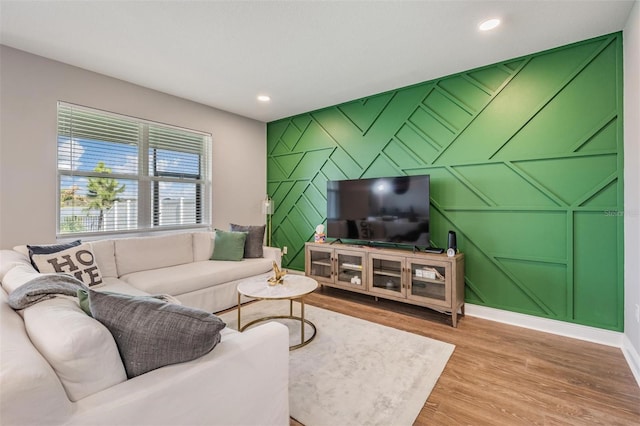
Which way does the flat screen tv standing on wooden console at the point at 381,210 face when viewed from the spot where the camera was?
facing the viewer and to the left of the viewer

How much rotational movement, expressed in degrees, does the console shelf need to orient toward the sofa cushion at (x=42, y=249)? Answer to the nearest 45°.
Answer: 0° — it already faces it

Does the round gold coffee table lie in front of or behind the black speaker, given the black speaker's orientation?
in front

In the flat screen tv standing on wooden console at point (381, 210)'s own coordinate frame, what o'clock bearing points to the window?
The window is roughly at 1 o'clock from the flat screen tv standing on wooden console.

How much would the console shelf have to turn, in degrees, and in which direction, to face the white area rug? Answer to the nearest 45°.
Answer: approximately 45° to its left

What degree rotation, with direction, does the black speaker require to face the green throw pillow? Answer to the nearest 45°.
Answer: approximately 45° to its right

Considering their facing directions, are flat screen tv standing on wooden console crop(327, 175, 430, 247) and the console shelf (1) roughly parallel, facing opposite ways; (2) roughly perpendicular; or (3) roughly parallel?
roughly parallel

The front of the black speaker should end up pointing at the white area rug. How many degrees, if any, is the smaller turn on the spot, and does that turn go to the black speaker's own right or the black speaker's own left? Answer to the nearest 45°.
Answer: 0° — it already faces it

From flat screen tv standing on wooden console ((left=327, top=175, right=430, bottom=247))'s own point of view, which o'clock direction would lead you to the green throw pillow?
The green throw pillow is roughly at 1 o'clock from the flat screen tv standing on wooden console.

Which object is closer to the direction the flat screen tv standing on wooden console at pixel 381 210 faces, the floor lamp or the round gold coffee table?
the round gold coffee table

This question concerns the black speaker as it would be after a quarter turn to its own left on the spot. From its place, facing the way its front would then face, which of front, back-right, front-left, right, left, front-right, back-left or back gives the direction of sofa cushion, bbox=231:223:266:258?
back-right

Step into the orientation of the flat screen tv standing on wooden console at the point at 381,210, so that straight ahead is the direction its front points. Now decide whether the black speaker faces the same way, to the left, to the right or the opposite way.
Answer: the same way

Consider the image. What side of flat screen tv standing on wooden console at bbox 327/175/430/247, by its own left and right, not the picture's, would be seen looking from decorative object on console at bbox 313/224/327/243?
right
